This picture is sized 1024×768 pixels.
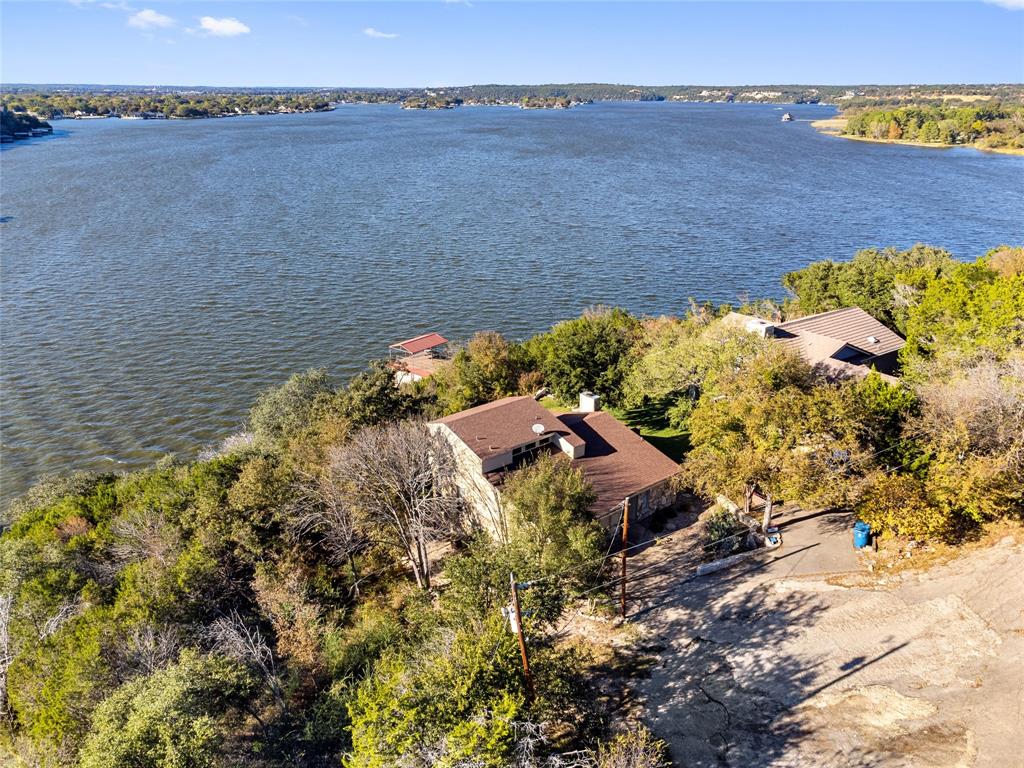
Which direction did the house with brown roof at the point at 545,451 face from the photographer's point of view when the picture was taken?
facing the viewer and to the right of the viewer

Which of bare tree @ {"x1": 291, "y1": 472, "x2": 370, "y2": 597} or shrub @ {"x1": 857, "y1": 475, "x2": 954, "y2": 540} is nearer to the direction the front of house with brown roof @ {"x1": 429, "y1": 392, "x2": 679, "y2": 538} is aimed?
the shrub

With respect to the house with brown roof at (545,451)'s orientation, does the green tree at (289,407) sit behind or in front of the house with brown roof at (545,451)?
behind

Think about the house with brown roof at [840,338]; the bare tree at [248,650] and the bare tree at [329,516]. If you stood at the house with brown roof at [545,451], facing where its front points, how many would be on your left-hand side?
1

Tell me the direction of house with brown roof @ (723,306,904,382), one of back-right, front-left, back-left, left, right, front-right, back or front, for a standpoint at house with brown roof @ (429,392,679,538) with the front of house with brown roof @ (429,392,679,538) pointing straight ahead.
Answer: left

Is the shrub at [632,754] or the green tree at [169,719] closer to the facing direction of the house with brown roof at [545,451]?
the shrub

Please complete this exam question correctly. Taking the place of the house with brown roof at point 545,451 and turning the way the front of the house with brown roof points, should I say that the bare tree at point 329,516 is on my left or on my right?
on my right

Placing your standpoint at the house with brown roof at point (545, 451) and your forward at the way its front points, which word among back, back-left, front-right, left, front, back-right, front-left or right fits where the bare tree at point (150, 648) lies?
right

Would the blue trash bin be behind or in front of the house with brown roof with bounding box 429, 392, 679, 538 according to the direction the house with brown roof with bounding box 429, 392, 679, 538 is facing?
in front

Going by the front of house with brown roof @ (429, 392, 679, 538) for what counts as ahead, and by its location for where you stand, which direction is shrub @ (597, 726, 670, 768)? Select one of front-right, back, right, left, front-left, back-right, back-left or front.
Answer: front-right

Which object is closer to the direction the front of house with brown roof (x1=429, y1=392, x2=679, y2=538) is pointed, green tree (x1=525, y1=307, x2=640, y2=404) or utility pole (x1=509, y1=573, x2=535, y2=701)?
the utility pole
